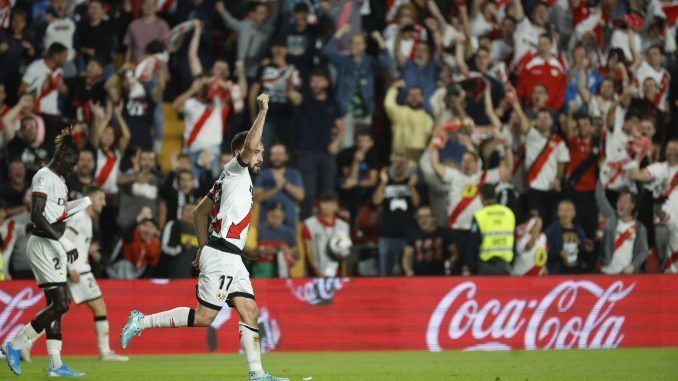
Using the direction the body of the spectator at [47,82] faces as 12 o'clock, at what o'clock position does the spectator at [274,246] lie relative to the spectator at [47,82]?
the spectator at [274,246] is roughly at 12 o'clock from the spectator at [47,82].

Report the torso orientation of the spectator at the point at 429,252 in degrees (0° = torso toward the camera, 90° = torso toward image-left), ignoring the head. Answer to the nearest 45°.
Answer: approximately 0°

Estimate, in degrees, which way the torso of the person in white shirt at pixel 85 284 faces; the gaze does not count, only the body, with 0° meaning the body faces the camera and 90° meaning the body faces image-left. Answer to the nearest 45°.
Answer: approximately 270°

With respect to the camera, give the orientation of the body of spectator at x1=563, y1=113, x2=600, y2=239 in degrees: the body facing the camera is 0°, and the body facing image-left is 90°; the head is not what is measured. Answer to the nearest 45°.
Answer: approximately 0°

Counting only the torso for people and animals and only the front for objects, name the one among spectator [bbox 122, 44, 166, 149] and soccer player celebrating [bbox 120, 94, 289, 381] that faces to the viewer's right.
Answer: the soccer player celebrating

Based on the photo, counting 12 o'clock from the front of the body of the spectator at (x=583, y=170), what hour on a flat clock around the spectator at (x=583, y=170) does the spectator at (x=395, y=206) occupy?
the spectator at (x=395, y=206) is roughly at 2 o'clock from the spectator at (x=583, y=170).

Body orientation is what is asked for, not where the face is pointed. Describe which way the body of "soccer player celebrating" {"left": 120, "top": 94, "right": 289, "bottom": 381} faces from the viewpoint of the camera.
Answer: to the viewer's right

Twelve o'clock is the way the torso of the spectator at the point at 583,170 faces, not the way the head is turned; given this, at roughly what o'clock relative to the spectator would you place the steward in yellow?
The steward in yellow is roughly at 1 o'clock from the spectator.

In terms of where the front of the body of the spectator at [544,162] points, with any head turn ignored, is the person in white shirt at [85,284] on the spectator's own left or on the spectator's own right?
on the spectator's own right

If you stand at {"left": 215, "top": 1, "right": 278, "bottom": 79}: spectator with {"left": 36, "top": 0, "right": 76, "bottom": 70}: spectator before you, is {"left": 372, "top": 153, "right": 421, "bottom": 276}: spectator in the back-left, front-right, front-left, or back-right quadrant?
back-left

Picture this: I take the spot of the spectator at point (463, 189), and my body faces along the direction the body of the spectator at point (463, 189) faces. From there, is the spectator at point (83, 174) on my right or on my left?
on my right

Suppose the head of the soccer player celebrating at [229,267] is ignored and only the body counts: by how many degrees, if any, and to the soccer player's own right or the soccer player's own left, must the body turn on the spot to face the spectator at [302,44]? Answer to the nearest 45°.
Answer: approximately 90° to the soccer player's own left
